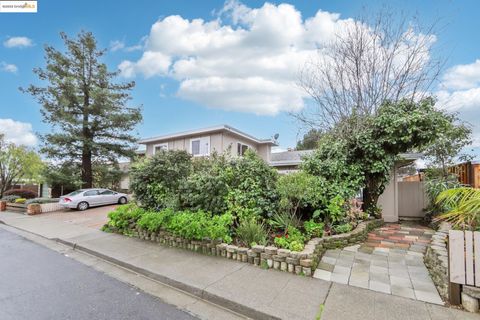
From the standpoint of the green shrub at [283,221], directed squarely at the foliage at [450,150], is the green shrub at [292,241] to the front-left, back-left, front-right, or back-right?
back-right

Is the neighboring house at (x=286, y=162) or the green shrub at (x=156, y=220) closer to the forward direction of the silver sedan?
the neighboring house

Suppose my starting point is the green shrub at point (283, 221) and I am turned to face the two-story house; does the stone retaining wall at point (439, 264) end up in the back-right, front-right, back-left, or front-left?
back-right

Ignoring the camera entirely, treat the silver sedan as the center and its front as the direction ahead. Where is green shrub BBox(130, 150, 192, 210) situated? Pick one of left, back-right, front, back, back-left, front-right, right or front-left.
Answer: back-right

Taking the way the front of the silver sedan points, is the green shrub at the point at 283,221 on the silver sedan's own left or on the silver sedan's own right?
on the silver sedan's own right

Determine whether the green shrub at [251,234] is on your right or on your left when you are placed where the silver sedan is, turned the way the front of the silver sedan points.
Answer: on your right

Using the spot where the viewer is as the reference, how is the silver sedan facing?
facing away from the viewer and to the right of the viewer
